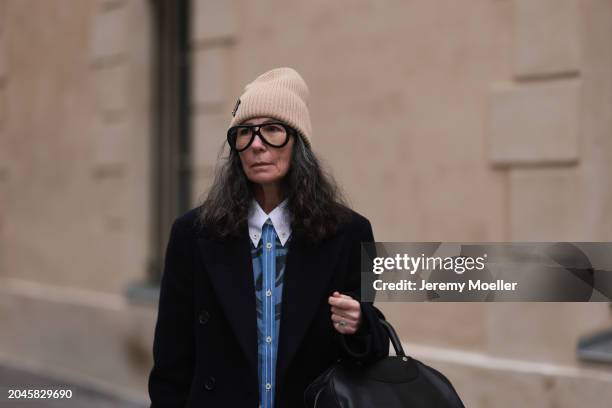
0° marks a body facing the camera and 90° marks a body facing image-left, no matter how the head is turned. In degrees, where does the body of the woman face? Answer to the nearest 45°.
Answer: approximately 0°

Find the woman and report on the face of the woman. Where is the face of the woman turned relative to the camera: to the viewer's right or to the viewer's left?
to the viewer's left
